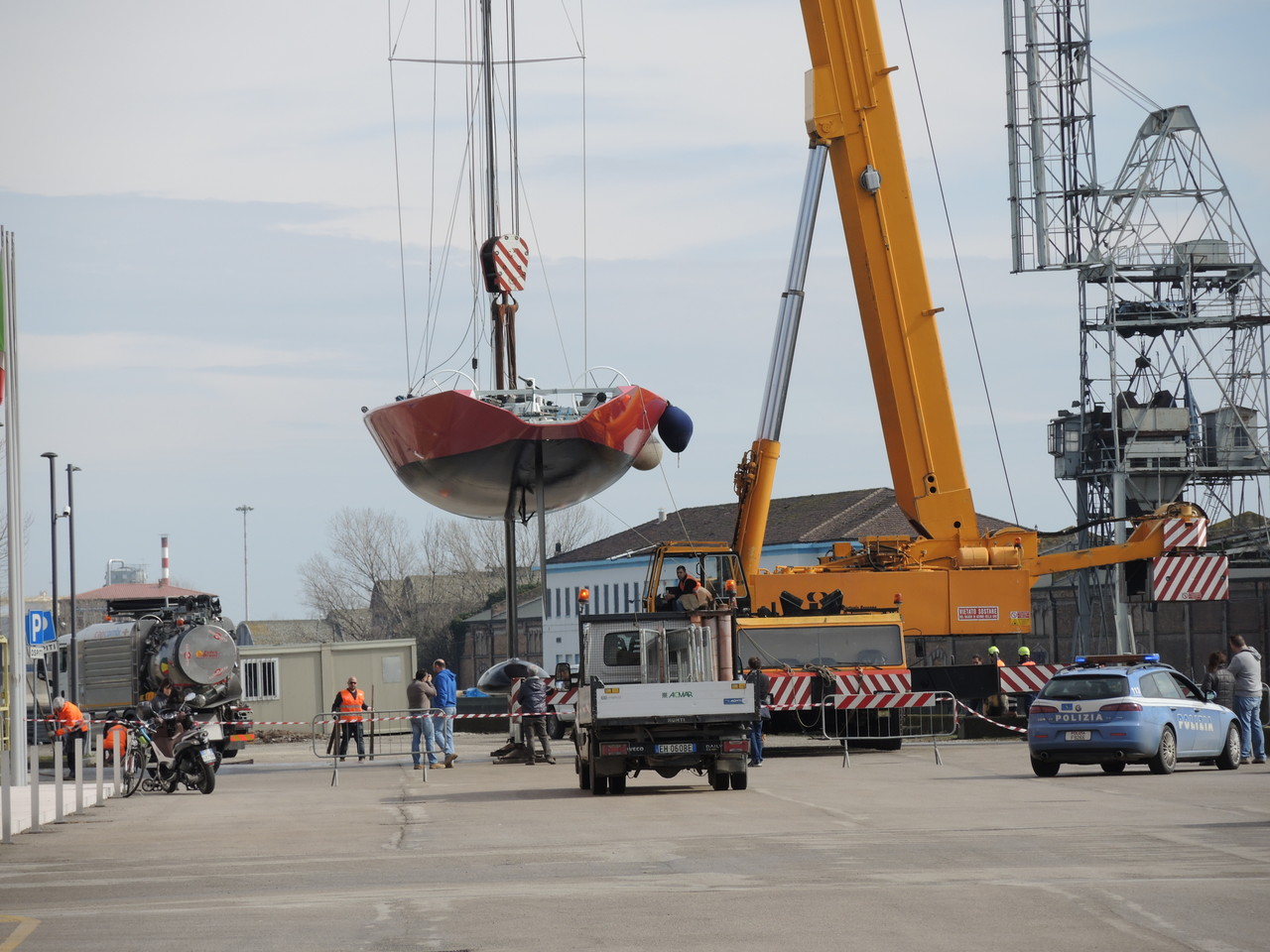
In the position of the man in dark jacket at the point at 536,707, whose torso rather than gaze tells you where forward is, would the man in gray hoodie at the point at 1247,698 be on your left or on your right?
on your right

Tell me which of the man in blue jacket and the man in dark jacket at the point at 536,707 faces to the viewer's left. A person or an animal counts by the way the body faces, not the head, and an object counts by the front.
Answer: the man in blue jacket

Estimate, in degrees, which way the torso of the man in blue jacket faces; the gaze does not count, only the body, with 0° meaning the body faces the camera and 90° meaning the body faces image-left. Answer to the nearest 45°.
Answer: approximately 90°

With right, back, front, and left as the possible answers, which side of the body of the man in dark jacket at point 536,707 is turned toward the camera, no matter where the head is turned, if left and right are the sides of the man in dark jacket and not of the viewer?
back

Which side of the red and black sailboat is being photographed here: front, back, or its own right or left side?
back

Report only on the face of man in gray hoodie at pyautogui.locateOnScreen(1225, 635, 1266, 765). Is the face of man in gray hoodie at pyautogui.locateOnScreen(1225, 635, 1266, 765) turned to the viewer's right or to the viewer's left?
to the viewer's left
